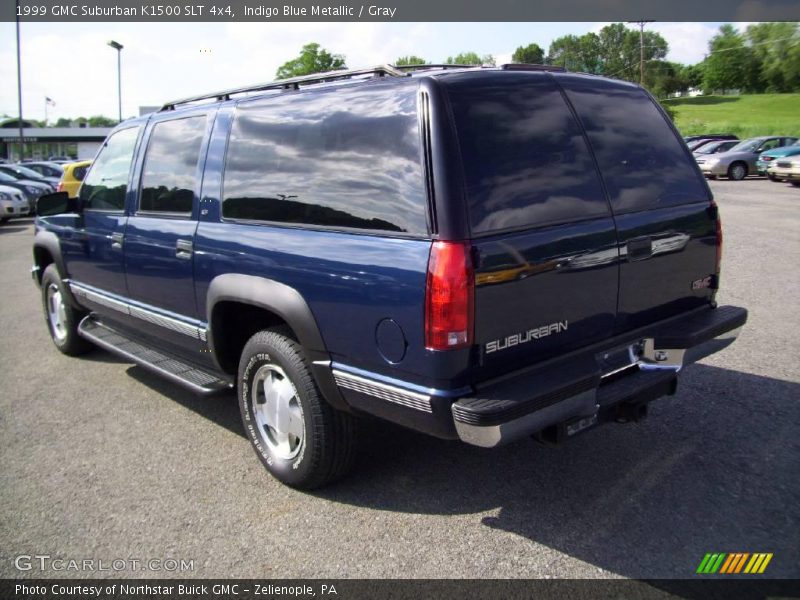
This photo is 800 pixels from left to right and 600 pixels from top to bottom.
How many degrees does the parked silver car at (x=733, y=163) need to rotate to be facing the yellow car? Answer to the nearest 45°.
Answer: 0° — it already faces it

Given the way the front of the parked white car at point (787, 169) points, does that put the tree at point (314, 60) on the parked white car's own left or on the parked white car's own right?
on the parked white car's own right

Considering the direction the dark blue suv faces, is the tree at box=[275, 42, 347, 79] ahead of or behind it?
ahead

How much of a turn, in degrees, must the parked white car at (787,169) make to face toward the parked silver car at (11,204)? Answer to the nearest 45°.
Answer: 0° — it already faces it

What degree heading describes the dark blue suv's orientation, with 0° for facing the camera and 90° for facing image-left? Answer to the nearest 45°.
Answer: approximately 135°

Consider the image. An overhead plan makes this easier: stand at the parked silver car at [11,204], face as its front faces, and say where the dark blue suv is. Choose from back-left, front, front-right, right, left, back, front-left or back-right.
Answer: front-right

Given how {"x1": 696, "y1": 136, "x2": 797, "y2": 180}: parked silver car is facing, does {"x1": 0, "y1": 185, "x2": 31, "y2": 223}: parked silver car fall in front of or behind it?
in front

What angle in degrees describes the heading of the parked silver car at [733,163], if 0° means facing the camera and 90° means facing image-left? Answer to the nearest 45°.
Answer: approximately 45°

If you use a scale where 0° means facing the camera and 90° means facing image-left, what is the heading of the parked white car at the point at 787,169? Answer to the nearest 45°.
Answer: approximately 45°

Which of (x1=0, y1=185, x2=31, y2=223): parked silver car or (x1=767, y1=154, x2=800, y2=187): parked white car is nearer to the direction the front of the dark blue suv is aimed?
the parked silver car
